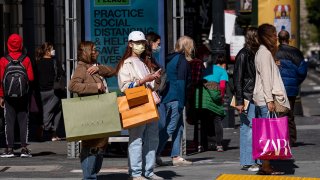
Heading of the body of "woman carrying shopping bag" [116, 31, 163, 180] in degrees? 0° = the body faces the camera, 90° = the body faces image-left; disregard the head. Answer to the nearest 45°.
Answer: approximately 315°

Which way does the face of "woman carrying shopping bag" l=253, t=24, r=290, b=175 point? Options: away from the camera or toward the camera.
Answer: away from the camera

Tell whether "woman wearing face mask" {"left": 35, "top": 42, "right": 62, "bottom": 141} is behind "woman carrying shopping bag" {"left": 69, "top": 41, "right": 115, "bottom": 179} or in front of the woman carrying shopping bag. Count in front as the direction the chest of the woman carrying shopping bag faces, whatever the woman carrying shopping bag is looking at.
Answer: behind

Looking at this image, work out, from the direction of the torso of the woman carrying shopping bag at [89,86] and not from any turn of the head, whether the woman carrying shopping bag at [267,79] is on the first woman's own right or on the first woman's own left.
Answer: on the first woman's own left

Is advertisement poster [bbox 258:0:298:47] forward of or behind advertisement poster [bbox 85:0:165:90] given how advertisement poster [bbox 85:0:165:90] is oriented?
behind

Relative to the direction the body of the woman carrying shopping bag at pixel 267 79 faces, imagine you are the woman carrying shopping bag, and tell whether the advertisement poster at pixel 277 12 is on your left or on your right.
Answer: on your left
